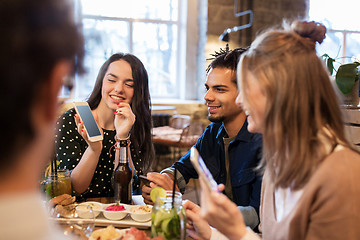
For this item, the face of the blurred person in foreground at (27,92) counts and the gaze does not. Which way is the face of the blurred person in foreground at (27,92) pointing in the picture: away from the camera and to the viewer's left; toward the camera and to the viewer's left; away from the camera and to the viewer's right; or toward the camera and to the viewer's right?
away from the camera and to the viewer's right

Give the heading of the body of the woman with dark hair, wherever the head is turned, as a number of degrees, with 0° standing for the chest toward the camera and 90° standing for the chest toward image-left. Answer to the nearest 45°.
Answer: approximately 0°

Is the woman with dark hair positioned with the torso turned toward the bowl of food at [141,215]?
yes

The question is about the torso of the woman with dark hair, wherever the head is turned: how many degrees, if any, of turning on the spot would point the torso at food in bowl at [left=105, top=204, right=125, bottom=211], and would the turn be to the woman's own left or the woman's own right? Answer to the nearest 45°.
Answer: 0° — they already face it

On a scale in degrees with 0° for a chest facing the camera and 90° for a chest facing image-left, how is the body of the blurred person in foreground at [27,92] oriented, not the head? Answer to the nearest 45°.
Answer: approximately 225°

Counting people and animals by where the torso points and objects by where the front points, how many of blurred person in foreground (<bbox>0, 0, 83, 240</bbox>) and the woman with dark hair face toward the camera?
1

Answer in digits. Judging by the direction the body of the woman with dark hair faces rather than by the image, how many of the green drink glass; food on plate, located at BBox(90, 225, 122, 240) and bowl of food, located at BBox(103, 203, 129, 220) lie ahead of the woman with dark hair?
3

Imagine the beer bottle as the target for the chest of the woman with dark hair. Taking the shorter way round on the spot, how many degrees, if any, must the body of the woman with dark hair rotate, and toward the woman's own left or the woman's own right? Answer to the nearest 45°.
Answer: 0° — they already face it
